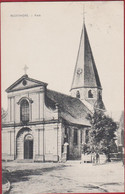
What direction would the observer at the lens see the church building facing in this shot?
facing the viewer and to the left of the viewer
